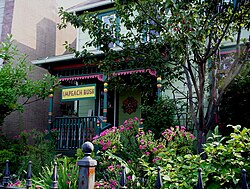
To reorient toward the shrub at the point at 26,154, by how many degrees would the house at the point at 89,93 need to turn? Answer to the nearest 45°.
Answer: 0° — it already faces it

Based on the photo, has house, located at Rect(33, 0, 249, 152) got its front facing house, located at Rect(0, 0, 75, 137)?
no

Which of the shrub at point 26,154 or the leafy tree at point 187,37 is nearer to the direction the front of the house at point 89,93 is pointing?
the shrub

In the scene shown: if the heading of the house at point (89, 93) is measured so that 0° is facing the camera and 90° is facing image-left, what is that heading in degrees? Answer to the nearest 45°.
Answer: approximately 45°

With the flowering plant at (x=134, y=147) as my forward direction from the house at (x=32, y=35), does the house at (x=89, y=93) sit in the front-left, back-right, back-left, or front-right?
front-left

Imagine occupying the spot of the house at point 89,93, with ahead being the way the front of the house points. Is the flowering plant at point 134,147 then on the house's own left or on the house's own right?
on the house's own left

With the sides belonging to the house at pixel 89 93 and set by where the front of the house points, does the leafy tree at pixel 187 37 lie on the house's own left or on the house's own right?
on the house's own left

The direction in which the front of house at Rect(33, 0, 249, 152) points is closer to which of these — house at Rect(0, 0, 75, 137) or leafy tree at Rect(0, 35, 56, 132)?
the leafy tree

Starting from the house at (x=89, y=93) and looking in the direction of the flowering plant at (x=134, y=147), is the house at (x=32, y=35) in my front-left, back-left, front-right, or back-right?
back-right
